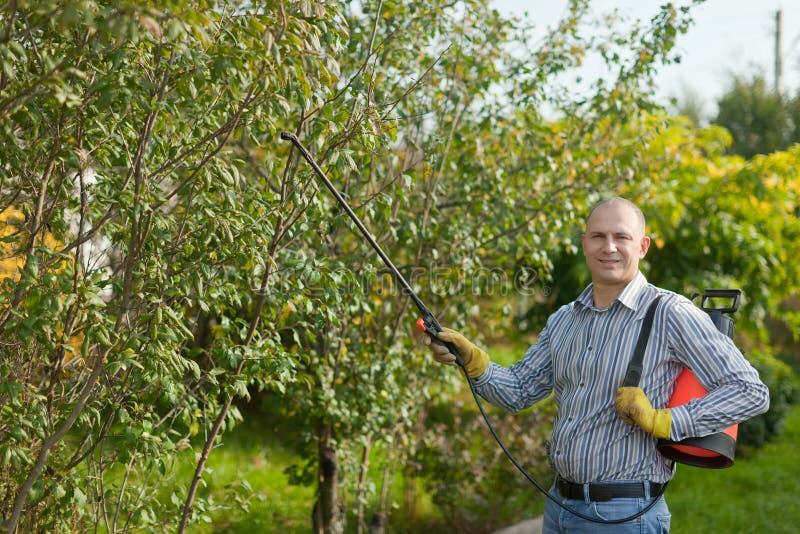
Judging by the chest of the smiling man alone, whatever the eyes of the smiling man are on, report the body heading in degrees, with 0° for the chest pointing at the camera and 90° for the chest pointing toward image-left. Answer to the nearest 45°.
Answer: approximately 45°

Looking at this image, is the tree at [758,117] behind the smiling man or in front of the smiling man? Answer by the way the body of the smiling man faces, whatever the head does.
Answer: behind
